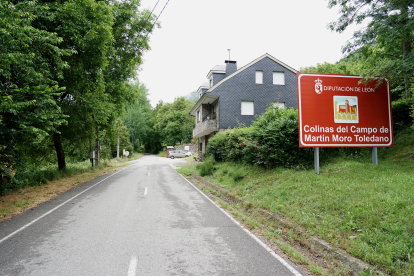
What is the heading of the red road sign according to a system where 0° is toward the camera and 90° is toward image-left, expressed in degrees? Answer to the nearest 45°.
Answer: approximately 0°

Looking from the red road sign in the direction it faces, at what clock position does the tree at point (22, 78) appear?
The tree is roughly at 2 o'clock from the red road sign.

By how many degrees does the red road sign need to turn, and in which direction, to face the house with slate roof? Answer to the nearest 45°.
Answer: approximately 135° to its right

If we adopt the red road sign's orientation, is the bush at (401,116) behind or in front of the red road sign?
behind

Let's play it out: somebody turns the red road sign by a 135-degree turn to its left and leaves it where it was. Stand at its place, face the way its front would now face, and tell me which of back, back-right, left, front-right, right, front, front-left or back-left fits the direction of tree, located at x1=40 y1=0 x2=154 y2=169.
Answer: back-left
